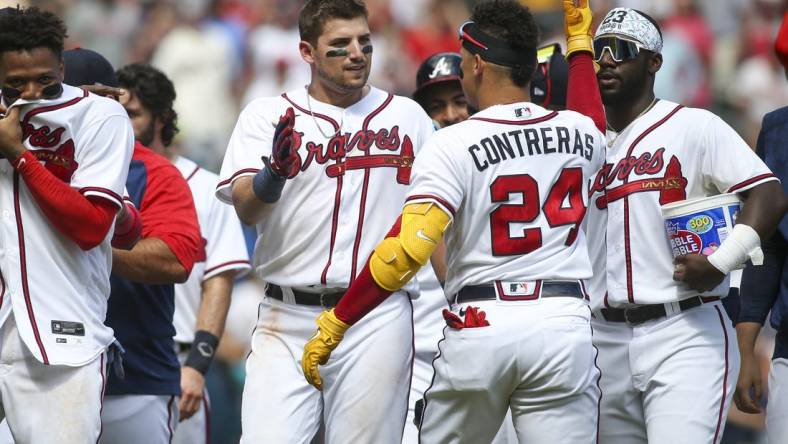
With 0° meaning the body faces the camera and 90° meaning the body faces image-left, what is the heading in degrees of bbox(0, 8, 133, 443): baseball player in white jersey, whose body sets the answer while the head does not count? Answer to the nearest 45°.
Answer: approximately 0°

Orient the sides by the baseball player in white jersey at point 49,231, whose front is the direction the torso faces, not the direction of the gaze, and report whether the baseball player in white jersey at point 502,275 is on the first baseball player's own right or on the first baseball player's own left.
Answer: on the first baseball player's own left

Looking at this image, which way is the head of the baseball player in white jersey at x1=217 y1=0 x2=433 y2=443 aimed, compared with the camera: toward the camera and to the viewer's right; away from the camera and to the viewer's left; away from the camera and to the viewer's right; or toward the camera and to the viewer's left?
toward the camera and to the viewer's right

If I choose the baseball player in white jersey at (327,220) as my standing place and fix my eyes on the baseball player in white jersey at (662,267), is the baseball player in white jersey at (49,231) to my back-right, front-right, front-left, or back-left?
back-right

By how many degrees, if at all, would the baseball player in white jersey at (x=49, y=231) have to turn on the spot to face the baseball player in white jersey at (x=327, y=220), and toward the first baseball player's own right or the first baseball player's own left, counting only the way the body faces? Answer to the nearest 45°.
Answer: approximately 90° to the first baseball player's own left

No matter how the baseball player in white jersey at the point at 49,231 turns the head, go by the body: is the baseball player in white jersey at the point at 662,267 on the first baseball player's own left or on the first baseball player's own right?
on the first baseball player's own left
